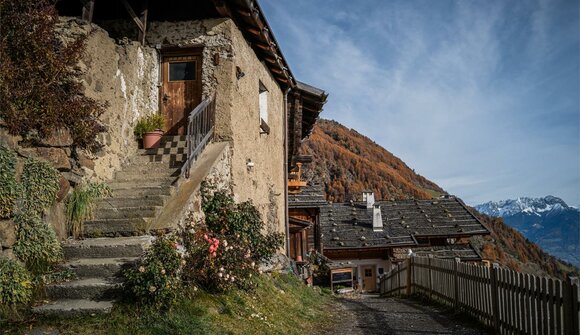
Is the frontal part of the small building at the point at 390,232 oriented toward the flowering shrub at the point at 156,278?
yes

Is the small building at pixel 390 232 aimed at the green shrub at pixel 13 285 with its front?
yes

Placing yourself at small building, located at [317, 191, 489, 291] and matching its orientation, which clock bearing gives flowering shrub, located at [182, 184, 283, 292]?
The flowering shrub is roughly at 12 o'clock from the small building.

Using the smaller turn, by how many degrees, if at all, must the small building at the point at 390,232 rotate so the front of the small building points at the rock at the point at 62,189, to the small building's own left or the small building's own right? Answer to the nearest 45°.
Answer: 0° — it already faces it

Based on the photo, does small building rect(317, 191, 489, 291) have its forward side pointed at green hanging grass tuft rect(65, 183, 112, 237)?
yes

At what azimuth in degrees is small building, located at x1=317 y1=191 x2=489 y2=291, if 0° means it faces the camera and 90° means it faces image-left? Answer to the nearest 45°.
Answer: approximately 0°
